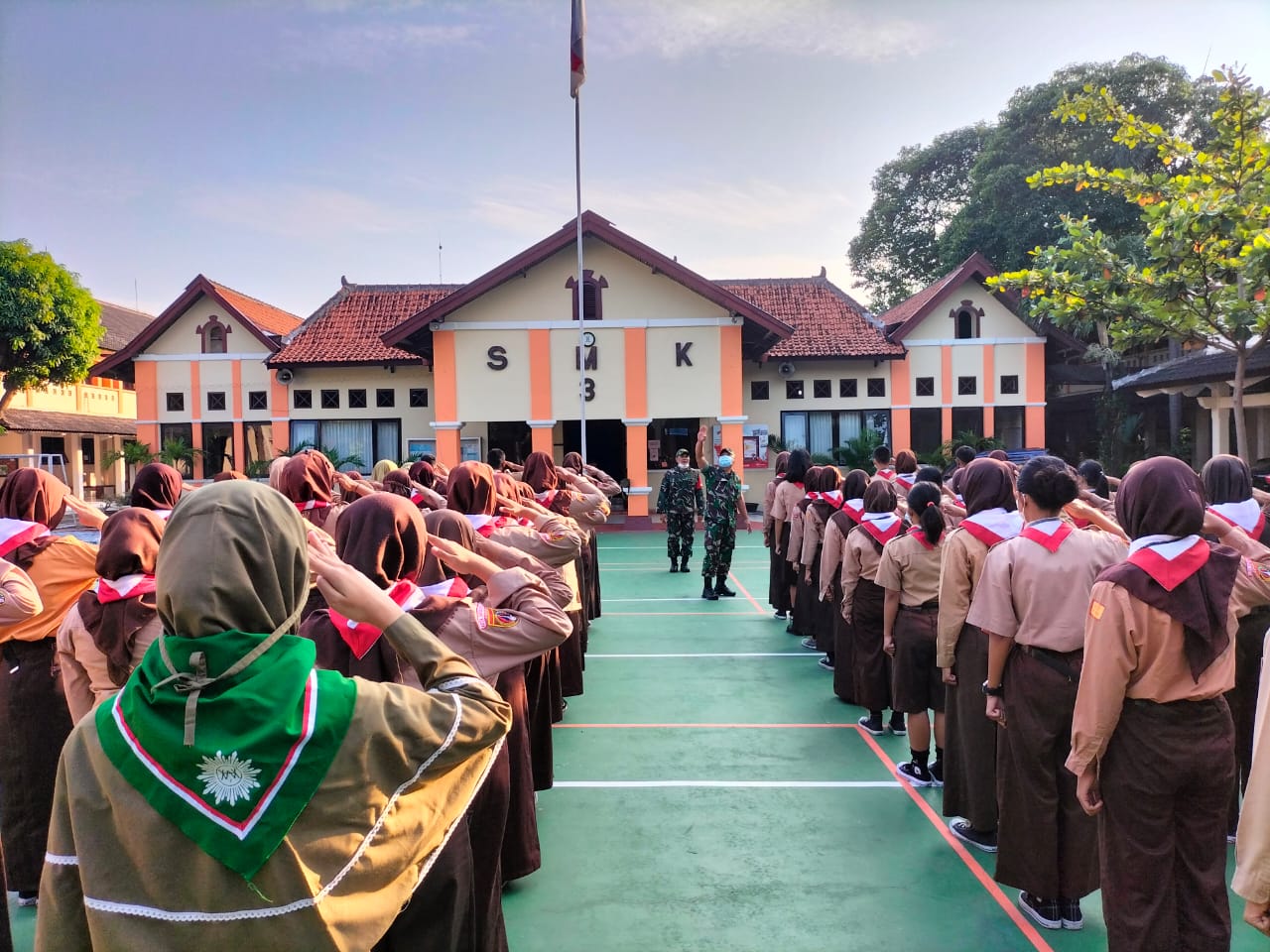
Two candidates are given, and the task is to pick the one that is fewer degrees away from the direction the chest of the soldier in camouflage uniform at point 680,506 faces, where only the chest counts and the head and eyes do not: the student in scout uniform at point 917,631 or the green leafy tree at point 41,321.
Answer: the student in scout uniform

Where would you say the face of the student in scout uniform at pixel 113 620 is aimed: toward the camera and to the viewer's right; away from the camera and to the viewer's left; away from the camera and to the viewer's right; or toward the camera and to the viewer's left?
away from the camera and to the viewer's right

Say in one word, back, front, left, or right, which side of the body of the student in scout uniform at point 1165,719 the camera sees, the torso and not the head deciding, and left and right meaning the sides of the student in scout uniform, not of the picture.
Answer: back

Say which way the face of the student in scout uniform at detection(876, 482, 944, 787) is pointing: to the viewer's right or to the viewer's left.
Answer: to the viewer's left

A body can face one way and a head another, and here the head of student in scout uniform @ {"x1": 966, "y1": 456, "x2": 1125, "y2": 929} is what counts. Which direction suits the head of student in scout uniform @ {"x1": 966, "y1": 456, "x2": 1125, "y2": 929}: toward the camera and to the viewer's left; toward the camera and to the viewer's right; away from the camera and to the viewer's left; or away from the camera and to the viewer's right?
away from the camera and to the viewer's left

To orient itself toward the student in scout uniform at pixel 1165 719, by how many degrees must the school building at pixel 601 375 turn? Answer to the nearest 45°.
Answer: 0° — it already faces them

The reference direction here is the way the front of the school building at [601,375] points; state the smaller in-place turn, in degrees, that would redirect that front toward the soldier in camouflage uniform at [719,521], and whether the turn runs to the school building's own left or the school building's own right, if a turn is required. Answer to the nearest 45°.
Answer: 0° — it already faces them

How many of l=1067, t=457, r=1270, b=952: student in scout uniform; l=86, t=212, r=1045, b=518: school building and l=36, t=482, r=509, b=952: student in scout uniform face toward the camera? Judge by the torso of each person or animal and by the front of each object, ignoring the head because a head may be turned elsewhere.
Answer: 1

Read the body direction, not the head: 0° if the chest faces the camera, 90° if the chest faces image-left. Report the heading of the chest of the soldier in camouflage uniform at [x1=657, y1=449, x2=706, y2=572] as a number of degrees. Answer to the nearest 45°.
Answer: approximately 0°

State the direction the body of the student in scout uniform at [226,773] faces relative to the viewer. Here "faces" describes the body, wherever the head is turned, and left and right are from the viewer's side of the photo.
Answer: facing away from the viewer

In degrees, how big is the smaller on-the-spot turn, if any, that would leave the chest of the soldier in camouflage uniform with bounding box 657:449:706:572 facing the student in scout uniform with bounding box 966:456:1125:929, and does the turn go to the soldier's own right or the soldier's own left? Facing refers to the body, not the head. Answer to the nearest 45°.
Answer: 0° — they already face them

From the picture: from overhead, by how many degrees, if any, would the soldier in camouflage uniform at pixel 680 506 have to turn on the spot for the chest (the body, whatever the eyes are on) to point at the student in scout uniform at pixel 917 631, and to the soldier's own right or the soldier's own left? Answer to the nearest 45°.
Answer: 0° — they already face them

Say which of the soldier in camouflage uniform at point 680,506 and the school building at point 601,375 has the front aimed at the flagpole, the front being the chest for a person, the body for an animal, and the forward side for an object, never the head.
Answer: the school building
